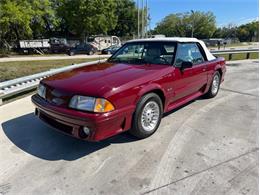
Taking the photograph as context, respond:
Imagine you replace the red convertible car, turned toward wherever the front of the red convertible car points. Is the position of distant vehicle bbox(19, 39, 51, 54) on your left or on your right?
on your right

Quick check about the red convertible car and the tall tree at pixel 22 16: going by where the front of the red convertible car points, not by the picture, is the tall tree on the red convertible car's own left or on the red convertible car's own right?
on the red convertible car's own right

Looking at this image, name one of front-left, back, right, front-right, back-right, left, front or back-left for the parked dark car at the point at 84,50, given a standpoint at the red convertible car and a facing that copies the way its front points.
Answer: back-right

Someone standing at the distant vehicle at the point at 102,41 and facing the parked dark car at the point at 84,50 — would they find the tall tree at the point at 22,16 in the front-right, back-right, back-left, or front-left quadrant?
front-right

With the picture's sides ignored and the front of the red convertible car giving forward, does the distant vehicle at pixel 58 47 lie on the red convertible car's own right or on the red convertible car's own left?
on the red convertible car's own right

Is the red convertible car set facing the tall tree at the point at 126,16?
no

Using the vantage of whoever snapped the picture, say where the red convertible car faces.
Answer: facing the viewer and to the left of the viewer

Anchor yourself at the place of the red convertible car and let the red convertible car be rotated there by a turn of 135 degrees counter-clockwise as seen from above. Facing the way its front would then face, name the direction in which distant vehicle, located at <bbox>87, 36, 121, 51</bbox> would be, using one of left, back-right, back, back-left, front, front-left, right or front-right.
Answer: left

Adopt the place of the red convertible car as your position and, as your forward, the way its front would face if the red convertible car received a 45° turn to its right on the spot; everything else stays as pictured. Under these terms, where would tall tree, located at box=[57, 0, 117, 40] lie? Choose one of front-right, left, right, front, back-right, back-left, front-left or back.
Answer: right
